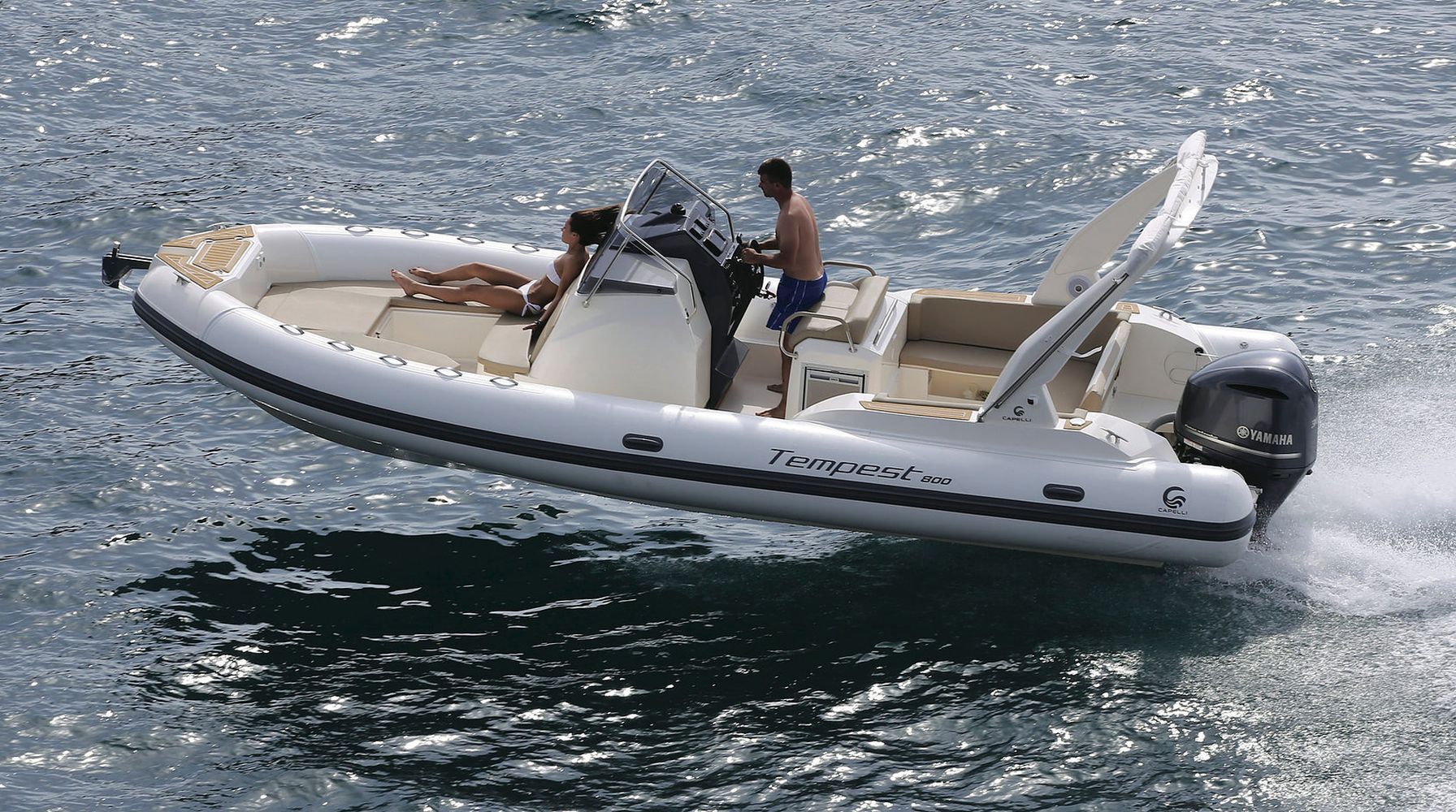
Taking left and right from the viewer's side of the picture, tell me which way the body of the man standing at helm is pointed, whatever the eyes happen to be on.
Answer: facing to the left of the viewer

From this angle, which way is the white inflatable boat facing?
to the viewer's left

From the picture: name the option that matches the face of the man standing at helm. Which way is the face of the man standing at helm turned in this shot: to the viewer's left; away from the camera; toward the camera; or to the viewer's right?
to the viewer's left

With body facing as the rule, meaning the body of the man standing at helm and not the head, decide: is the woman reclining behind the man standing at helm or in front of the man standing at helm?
in front
